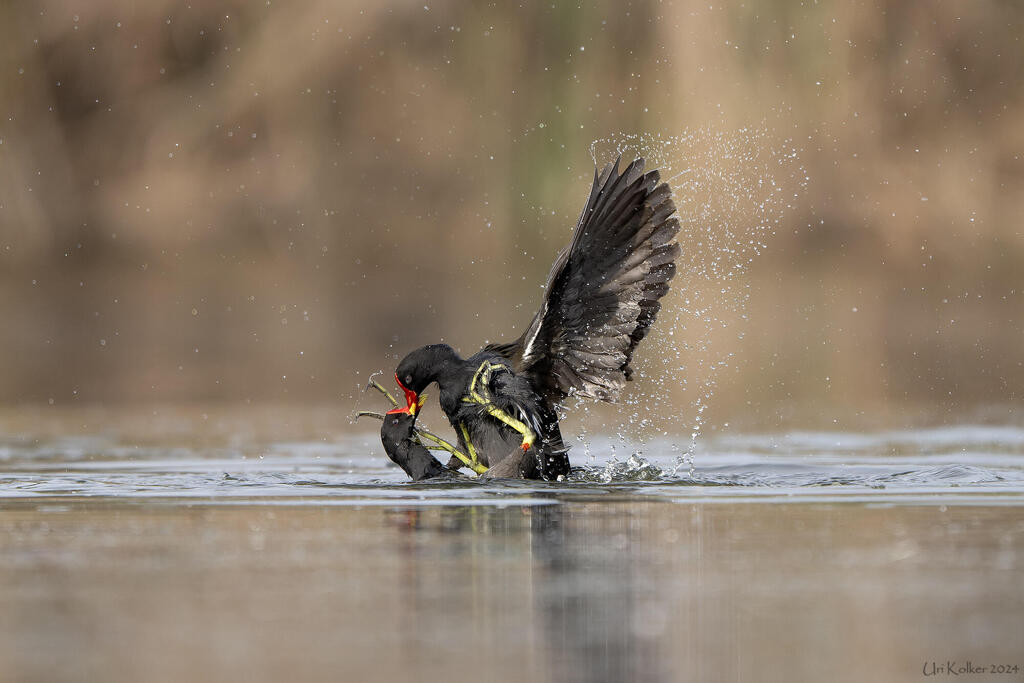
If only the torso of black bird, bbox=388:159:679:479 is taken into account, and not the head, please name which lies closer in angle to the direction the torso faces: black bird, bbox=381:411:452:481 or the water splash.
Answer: the black bird

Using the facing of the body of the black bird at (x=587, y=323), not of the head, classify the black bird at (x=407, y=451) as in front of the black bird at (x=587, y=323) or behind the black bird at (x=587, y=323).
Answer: in front

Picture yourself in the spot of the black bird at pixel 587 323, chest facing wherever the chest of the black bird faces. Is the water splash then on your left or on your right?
on your right

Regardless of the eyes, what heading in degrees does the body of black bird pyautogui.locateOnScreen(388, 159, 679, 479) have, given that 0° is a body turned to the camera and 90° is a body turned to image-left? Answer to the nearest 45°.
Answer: approximately 90°
